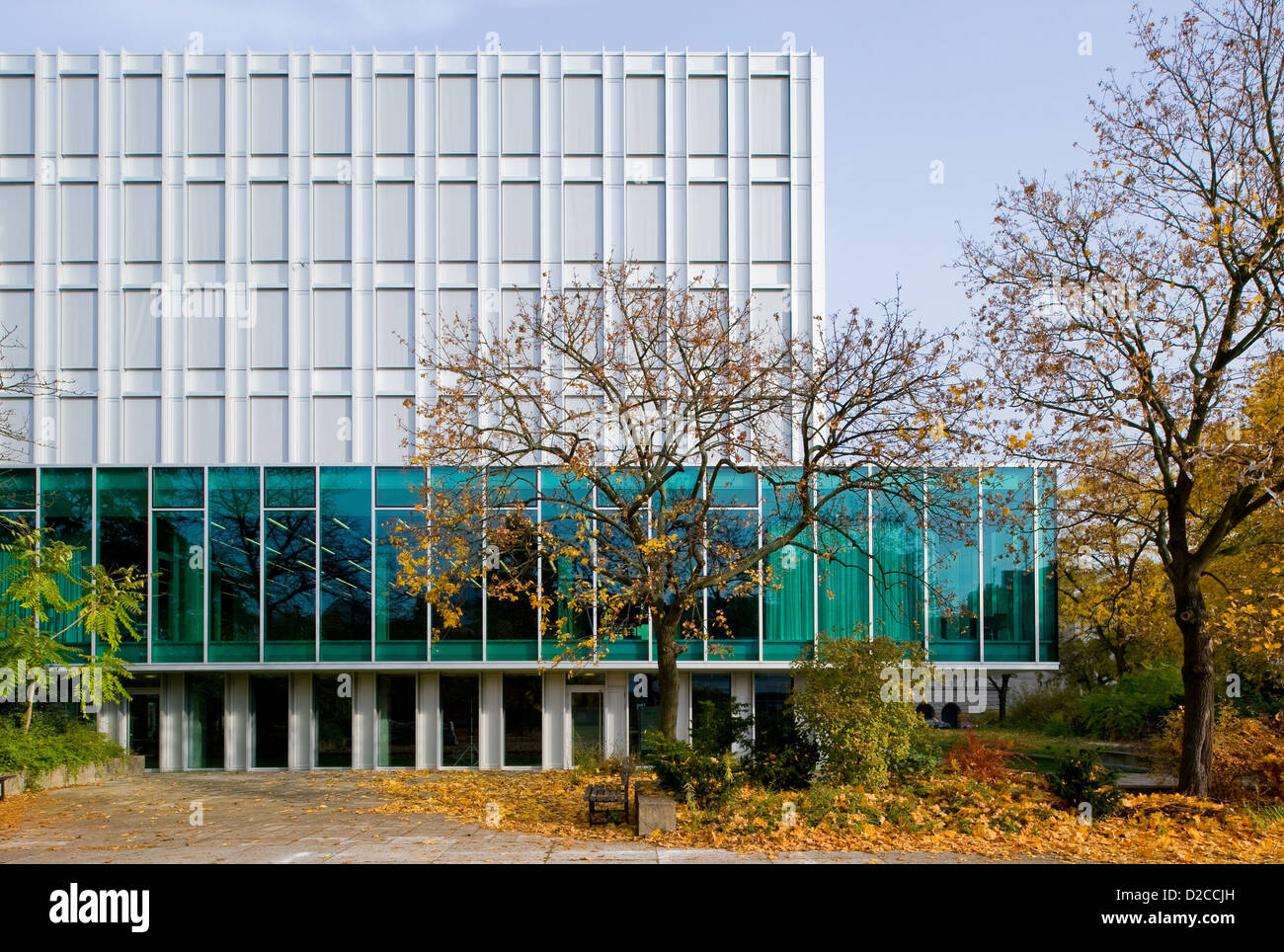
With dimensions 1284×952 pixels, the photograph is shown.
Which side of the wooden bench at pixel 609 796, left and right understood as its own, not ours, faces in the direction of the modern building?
right

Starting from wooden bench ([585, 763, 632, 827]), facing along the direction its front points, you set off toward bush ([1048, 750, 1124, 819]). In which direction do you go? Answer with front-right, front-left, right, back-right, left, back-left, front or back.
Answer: back

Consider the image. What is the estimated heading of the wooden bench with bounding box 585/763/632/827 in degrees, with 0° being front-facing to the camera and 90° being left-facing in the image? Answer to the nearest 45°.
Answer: approximately 90°

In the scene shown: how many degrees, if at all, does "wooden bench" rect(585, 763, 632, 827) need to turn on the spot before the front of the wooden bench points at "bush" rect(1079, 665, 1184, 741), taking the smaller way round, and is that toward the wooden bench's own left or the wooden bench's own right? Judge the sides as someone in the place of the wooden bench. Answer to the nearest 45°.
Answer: approximately 135° to the wooden bench's own right

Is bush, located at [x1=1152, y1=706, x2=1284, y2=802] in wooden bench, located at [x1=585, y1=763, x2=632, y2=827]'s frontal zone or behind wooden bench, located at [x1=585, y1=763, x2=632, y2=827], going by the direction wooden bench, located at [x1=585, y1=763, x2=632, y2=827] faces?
behind

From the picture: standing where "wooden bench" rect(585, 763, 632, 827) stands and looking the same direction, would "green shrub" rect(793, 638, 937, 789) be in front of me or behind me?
behind

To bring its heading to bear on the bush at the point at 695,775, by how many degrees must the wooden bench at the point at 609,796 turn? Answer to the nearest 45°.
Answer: approximately 180°
